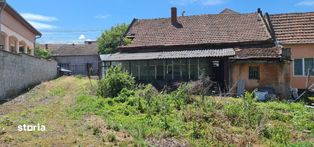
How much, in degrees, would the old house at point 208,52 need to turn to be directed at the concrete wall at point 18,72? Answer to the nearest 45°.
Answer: approximately 45° to its right

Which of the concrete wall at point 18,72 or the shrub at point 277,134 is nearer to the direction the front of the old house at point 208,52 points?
the shrub

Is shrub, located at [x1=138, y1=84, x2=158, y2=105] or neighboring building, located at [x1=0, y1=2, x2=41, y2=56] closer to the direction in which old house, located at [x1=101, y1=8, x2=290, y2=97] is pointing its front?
the shrub

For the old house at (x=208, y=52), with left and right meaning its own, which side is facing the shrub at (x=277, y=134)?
front

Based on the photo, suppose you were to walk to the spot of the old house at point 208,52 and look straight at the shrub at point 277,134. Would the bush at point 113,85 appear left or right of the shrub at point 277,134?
right

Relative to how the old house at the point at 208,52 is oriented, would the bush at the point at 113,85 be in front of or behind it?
in front

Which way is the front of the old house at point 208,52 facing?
toward the camera

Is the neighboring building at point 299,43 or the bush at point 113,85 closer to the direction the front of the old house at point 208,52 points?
the bush

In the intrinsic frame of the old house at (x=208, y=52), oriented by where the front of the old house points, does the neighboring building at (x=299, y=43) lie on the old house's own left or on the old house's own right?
on the old house's own left

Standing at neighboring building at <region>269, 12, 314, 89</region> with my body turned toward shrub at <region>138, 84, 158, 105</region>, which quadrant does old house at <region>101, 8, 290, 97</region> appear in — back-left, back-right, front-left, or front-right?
front-right

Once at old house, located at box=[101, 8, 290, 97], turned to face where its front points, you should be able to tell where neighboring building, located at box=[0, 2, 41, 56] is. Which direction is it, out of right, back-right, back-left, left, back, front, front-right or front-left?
right

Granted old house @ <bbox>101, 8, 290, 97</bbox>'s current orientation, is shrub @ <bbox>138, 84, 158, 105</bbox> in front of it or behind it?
in front

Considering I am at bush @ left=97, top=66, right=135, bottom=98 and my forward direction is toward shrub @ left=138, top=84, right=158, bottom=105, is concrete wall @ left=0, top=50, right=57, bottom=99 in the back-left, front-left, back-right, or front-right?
back-right
